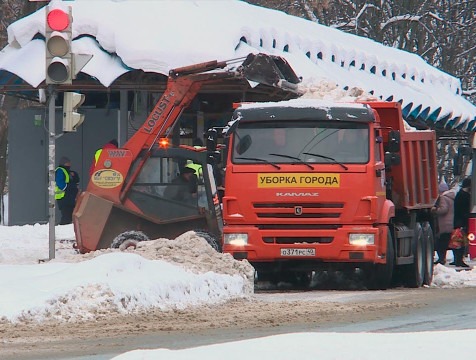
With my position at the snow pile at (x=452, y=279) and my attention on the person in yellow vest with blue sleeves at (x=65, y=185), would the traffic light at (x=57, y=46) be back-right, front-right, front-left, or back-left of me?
front-left

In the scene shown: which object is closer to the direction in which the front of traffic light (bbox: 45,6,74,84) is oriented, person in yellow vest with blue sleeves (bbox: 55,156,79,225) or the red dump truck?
the red dump truck

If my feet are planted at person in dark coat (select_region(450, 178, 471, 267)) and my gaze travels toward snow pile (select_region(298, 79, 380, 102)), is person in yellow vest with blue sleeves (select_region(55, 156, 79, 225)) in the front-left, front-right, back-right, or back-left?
front-right

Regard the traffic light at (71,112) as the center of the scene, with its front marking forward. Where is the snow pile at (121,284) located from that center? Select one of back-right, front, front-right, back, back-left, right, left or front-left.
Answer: right

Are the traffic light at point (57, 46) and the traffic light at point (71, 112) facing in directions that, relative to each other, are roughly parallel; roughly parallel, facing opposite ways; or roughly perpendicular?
roughly perpendicular

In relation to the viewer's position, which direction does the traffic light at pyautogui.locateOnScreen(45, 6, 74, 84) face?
facing the viewer

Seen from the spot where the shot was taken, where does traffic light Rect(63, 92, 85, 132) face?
facing to the right of the viewer

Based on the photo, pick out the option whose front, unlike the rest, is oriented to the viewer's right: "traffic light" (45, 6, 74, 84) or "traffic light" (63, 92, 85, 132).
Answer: "traffic light" (63, 92, 85, 132)
